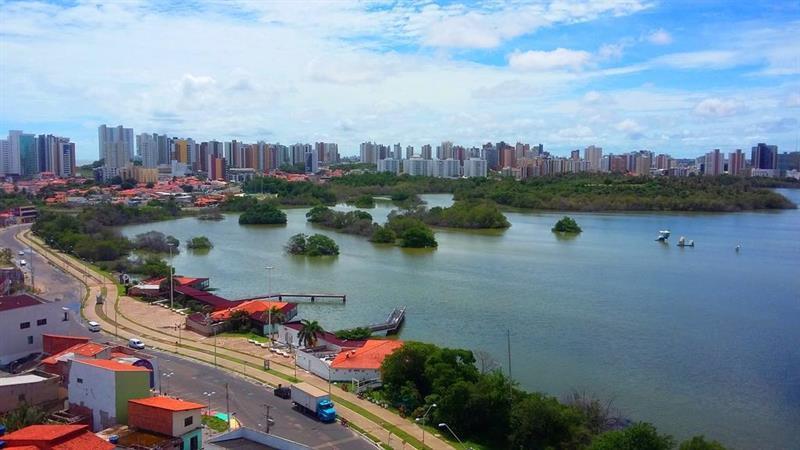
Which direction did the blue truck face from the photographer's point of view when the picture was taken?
facing the viewer and to the right of the viewer

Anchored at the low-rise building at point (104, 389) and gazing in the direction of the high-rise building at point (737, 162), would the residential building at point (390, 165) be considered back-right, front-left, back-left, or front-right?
front-left

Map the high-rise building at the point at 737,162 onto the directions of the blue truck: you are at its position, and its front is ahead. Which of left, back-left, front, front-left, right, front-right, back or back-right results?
left

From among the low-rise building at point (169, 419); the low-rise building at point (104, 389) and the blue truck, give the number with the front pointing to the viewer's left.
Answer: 0

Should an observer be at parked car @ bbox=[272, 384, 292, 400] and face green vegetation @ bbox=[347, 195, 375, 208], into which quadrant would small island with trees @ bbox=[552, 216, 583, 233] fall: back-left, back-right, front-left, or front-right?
front-right

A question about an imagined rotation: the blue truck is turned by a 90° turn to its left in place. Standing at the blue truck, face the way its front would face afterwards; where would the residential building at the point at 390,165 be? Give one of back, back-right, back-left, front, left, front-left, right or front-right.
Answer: front-left

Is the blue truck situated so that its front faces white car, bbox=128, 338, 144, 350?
no

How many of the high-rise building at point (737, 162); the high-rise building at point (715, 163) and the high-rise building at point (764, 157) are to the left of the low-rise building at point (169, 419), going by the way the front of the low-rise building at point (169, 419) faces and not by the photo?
3

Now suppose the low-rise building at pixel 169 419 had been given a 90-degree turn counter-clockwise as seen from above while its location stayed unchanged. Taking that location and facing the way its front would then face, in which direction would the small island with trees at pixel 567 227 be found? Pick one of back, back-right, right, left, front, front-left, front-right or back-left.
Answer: front

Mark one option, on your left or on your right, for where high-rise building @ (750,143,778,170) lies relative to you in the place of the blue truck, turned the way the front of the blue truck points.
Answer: on your left

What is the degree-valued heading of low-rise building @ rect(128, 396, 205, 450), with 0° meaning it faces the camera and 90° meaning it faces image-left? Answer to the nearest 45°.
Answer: approximately 315°

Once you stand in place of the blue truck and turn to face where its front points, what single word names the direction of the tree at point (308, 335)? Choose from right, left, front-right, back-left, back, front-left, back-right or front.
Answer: back-left

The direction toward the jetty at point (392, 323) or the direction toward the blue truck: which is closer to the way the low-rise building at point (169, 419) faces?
the blue truck
